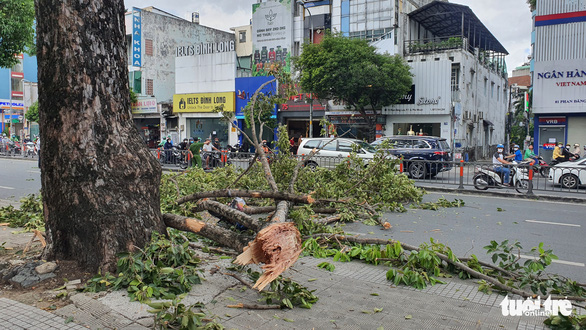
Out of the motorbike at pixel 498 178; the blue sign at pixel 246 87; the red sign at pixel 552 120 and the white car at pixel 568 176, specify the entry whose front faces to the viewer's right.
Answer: the motorbike

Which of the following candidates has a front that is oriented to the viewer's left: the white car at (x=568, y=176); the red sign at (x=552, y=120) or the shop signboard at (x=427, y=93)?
the white car

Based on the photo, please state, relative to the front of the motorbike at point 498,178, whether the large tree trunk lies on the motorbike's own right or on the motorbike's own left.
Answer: on the motorbike's own right

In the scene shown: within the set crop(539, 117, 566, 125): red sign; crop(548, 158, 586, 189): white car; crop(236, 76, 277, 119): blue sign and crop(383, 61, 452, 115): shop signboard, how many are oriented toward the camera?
3

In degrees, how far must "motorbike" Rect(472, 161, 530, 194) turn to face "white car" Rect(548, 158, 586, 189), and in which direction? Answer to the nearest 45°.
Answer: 0° — it already faces it

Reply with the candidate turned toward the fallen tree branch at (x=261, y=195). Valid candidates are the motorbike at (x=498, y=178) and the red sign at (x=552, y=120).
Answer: the red sign

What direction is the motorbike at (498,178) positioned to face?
to the viewer's right

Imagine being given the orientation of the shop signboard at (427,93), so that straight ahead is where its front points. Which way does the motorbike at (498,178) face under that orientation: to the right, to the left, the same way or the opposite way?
to the left

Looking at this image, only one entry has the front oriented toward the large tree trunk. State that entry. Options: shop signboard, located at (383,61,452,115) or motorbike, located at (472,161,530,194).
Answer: the shop signboard

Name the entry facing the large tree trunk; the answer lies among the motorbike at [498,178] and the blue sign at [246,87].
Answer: the blue sign

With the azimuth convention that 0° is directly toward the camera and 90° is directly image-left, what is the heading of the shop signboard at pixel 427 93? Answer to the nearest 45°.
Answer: approximately 0°

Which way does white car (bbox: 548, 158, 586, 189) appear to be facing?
to the viewer's left

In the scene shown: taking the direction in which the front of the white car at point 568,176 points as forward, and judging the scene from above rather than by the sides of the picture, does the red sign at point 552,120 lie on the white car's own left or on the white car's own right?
on the white car's own right

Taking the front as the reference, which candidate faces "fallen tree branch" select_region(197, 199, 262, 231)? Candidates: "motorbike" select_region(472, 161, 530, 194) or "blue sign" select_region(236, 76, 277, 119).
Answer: the blue sign

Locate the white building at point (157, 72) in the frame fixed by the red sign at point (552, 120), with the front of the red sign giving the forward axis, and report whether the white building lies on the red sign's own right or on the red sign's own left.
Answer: on the red sign's own right

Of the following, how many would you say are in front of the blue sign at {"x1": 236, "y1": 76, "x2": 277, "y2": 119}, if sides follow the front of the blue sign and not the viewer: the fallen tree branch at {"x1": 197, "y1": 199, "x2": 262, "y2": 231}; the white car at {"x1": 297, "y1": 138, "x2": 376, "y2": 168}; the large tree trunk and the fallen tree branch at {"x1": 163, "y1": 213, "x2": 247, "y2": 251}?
4
